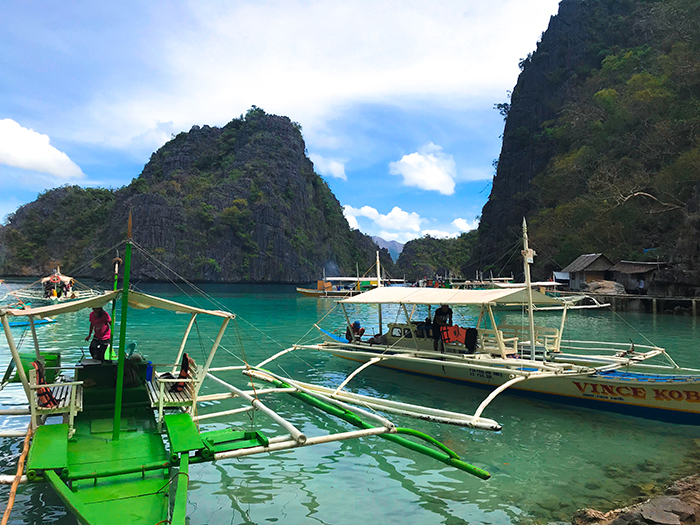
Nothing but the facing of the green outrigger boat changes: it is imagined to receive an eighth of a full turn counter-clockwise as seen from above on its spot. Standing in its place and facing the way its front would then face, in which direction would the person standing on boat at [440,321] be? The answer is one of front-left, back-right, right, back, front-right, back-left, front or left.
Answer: left

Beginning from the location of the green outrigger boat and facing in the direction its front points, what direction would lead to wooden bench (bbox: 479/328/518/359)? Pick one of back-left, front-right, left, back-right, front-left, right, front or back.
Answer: back-left

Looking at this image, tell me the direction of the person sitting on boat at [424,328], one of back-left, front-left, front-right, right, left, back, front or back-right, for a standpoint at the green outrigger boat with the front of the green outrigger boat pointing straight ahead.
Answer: back-left

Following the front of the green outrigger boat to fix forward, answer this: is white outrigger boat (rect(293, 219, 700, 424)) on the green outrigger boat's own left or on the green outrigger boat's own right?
on the green outrigger boat's own left

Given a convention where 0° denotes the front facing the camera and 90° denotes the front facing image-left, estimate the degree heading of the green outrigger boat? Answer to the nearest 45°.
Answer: approximately 0°

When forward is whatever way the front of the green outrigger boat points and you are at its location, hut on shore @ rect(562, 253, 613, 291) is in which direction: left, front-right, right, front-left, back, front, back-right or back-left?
back-left

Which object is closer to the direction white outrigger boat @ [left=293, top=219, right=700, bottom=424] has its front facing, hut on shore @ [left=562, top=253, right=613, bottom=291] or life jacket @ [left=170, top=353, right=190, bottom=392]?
the life jacket
